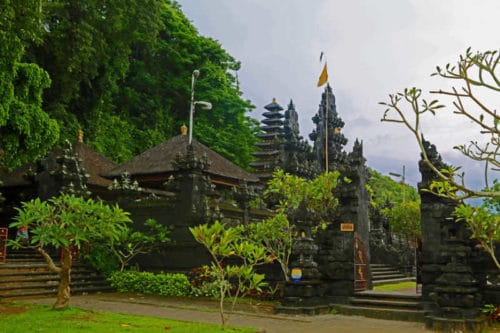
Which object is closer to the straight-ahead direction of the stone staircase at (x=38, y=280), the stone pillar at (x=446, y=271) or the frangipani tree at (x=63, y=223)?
the frangipani tree

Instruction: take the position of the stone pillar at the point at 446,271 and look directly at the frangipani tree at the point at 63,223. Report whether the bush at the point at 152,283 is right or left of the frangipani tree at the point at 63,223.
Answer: right

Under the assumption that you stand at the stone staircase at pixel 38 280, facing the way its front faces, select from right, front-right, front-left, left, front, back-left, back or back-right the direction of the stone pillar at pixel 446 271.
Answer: front-left

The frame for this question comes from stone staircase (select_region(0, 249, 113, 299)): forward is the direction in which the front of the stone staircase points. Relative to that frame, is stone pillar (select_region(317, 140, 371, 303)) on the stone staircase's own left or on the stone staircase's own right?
on the stone staircase's own left

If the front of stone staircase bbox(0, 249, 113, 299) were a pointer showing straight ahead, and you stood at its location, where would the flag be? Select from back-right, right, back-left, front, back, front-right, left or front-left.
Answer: back-left

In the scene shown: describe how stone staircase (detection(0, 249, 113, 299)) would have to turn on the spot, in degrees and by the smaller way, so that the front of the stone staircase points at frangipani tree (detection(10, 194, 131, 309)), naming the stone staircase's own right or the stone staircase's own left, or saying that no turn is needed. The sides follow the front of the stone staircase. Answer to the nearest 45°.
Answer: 0° — it already faces it

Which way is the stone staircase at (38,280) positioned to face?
toward the camera

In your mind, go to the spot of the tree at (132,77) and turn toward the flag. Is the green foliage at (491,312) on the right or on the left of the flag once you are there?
right

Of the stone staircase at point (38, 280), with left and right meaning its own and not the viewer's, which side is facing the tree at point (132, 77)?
back

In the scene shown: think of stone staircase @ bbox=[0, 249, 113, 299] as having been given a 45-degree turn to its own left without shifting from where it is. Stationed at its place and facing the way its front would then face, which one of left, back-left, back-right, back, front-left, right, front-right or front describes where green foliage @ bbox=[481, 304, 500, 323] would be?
front

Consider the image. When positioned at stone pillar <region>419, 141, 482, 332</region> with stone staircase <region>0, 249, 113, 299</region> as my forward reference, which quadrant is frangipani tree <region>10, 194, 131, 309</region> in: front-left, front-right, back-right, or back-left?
front-left

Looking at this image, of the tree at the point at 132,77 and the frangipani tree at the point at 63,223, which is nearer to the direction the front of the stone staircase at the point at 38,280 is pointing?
the frangipani tree

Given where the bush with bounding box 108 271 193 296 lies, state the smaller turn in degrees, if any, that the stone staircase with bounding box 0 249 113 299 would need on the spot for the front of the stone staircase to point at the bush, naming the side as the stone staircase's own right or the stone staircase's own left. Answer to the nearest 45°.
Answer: approximately 90° to the stone staircase's own left
